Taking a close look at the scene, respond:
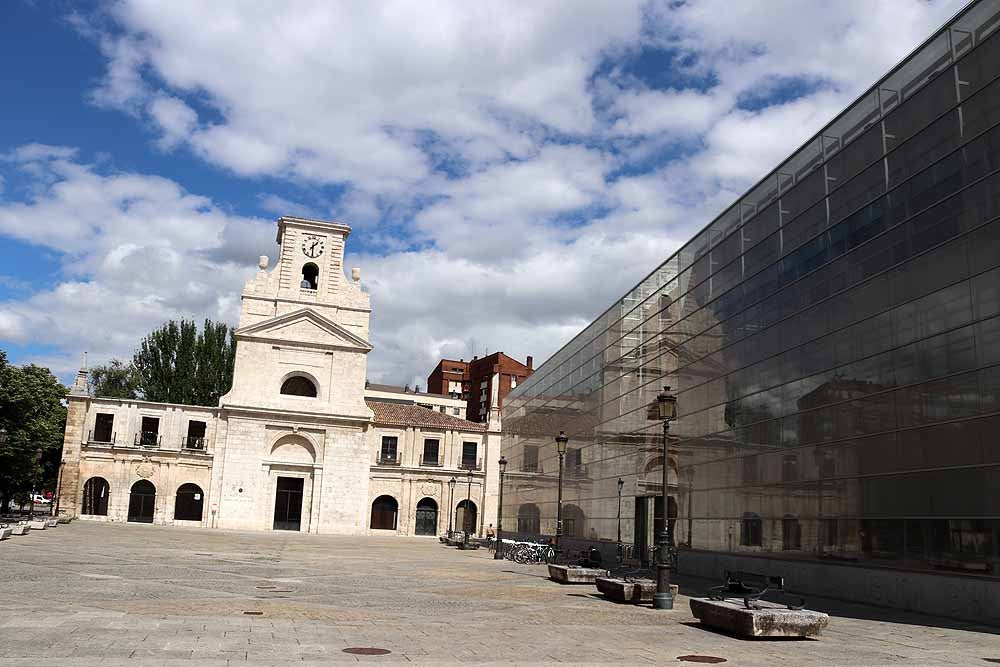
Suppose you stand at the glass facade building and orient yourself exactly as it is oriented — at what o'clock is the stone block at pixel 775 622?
The stone block is roughly at 11 o'clock from the glass facade building.

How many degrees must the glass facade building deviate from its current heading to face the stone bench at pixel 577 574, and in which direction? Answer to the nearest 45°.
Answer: approximately 45° to its right

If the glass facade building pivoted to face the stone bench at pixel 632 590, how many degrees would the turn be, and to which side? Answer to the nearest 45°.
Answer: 0° — it already faces it

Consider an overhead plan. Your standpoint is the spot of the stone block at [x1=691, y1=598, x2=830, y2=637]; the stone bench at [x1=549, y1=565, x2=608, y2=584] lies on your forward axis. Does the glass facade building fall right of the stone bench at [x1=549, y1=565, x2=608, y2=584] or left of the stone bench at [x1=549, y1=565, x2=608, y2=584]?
right

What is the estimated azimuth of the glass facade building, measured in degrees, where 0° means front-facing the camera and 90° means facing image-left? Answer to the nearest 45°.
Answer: approximately 45°
